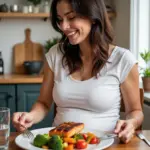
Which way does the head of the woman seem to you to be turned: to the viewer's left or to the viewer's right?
to the viewer's left

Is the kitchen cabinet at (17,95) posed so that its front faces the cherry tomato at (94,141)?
yes

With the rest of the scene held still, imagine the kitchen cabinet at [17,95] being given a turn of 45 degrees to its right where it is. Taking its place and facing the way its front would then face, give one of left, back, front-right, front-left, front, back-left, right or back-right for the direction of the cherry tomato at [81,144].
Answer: front-left

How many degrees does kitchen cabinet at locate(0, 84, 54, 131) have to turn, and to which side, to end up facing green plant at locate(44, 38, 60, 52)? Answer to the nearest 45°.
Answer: approximately 135° to its left

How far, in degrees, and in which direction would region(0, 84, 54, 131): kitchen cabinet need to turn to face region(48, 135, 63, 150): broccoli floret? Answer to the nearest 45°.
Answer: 0° — it already faces it

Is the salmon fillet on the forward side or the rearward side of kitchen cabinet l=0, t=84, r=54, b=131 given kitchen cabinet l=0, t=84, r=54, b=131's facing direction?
on the forward side

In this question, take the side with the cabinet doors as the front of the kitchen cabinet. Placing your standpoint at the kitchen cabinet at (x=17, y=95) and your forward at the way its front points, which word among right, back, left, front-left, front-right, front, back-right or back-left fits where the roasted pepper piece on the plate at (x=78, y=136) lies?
front

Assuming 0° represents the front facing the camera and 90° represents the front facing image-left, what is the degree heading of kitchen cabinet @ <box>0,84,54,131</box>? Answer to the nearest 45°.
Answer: approximately 0°
